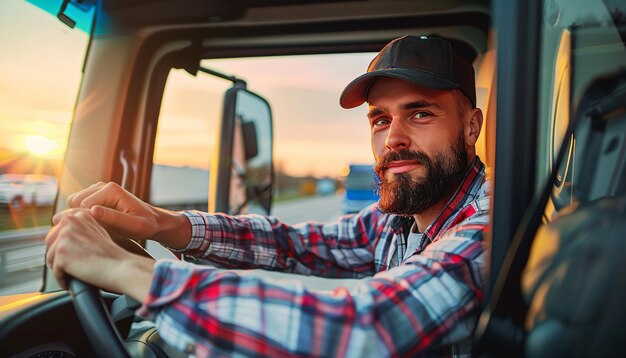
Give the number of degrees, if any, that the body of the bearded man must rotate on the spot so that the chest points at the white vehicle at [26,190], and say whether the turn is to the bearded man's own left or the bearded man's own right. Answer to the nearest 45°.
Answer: approximately 45° to the bearded man's own right

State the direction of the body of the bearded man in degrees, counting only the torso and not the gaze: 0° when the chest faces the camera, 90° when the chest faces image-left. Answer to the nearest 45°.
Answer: approximately 45°

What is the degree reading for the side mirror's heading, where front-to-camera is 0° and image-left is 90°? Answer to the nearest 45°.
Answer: approximately 315°

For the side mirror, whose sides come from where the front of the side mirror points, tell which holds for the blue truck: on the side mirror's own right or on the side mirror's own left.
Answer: on the side mirror's own left
